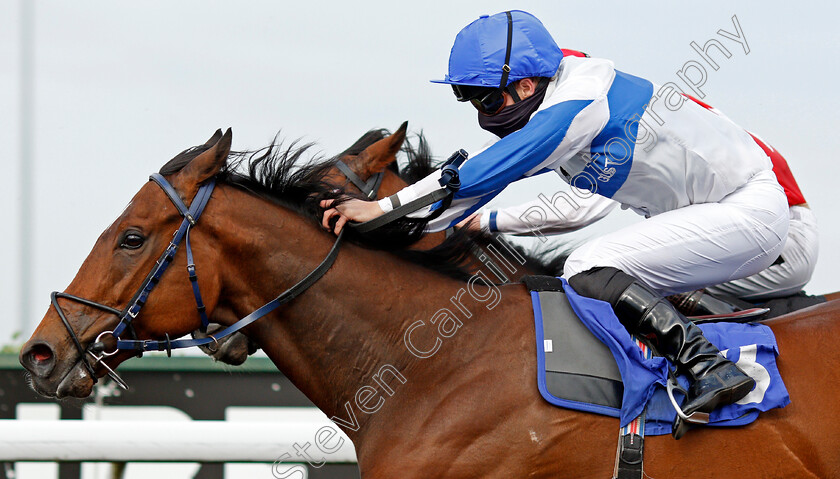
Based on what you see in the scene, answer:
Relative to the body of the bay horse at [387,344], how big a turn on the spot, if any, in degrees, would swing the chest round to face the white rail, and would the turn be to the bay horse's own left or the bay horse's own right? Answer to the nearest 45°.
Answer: approximately 45° to the bay horse's own right

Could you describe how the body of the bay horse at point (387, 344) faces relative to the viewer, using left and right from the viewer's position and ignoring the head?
facing to the left of the viewer

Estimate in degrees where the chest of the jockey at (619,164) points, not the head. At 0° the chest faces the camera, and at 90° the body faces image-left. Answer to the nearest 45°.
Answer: approximately 90°

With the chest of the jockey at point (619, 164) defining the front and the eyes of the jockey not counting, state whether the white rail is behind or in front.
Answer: in front
